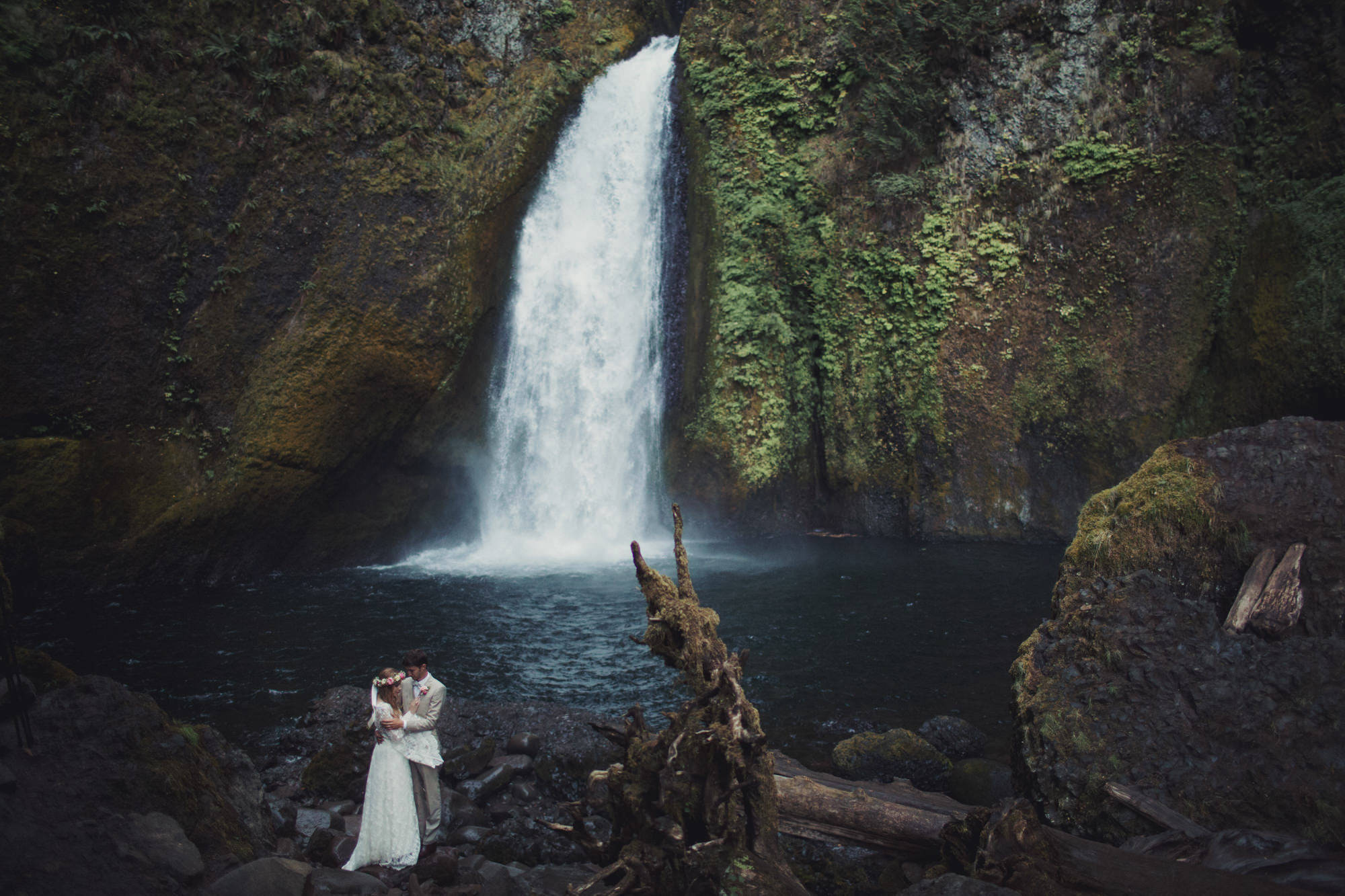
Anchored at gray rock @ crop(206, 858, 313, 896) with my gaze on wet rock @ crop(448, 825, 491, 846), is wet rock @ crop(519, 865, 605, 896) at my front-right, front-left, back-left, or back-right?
front-right

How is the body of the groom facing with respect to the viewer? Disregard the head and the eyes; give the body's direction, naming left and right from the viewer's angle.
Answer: facing the viewer and to the left of the viewer

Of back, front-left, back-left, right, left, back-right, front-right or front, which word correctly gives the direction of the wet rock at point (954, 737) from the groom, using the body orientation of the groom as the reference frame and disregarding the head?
back-left

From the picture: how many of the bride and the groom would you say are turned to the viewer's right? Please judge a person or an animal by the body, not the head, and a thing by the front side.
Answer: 1

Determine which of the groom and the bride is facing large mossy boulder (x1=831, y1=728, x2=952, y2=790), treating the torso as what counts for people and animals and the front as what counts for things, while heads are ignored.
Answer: the bride

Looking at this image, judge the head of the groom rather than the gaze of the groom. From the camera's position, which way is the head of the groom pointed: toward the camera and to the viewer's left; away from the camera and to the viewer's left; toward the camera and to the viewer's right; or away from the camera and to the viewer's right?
toward the camera and to the viewer's left

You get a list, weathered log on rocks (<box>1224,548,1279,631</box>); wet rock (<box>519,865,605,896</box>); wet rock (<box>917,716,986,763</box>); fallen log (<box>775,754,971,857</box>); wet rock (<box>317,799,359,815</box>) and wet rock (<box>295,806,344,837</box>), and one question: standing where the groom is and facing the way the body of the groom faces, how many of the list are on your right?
2

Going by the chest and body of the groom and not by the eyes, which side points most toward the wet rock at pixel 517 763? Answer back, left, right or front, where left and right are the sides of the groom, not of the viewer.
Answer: back

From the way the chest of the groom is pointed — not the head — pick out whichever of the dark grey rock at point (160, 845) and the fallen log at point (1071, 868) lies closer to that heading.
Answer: the dark grey rock

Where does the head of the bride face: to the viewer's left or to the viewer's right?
to the viewer's right

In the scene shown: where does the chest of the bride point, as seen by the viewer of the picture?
to the viewer's right
